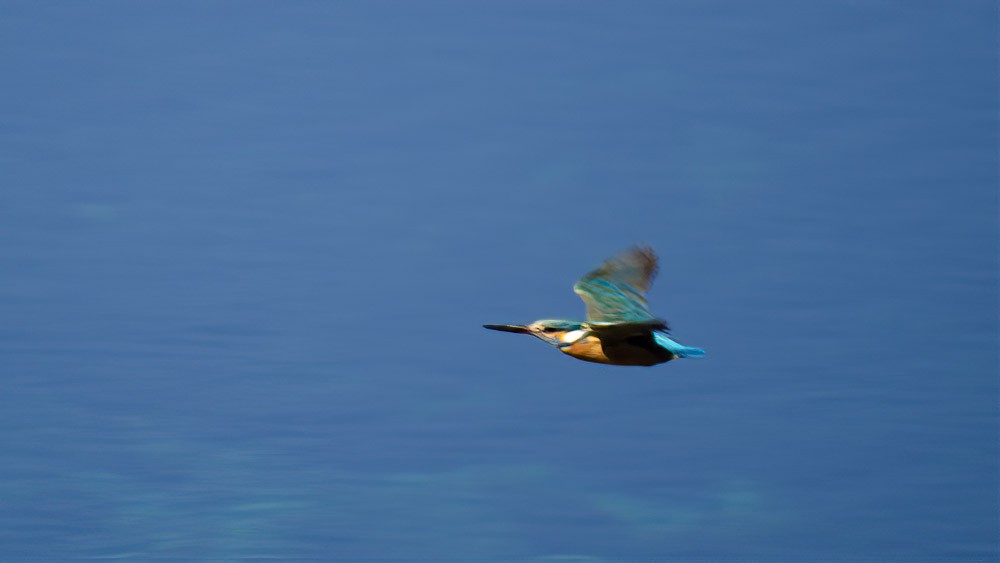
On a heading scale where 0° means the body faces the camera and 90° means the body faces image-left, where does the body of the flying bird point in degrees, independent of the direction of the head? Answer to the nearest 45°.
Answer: approximately 90°
